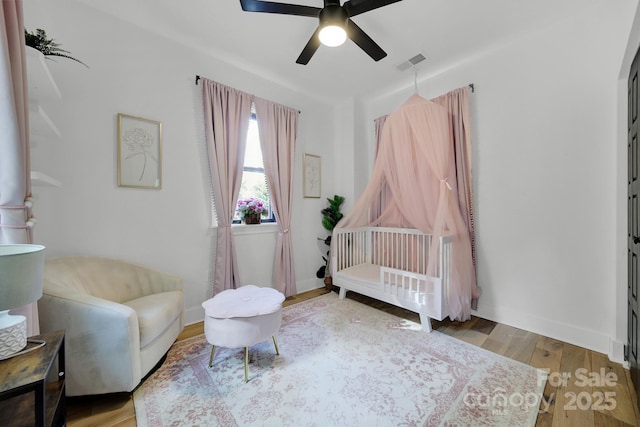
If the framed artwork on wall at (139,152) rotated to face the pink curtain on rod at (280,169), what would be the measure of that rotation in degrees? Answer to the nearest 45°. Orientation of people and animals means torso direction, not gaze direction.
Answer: approximately 45° to its left

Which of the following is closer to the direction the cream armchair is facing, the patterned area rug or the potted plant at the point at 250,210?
the patterned area rug

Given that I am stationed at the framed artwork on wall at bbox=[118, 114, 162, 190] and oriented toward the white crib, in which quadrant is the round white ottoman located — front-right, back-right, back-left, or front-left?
front-right

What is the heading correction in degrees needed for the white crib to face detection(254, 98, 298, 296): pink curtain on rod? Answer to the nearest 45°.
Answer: approximately 45° to its right

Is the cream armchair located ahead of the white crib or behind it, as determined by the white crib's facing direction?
ahead

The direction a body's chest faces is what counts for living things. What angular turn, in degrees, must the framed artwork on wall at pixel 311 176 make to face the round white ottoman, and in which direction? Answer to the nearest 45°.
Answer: approximately 45° to its right

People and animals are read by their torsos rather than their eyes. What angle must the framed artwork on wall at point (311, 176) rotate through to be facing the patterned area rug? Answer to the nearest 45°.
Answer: approximately 45° to its right

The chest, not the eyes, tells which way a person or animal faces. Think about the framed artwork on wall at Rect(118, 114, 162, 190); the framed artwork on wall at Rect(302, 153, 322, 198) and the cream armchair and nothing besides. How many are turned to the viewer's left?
0

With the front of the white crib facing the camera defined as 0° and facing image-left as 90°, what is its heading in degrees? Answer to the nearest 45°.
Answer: approximately 45°

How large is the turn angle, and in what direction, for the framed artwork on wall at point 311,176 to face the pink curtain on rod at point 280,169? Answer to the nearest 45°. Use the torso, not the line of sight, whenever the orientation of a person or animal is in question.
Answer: approximately 90° to its right

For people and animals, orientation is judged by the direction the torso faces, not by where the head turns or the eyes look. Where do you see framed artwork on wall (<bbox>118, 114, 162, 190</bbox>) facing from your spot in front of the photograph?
facing the viewer and to the right of the viewer

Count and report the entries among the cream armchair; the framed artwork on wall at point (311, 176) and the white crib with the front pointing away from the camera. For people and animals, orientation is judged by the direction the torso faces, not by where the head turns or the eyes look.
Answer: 0

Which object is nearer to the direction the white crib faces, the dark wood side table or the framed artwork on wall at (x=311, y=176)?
the dark wood side table

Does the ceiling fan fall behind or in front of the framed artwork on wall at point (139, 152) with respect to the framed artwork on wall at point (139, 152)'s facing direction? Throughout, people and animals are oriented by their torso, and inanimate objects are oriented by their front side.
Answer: in front

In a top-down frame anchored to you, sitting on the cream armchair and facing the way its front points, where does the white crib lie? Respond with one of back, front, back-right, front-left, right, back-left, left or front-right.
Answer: front-left
